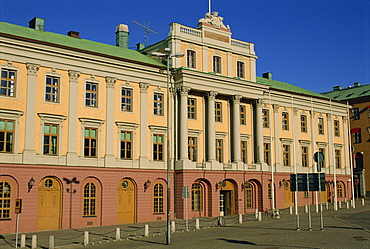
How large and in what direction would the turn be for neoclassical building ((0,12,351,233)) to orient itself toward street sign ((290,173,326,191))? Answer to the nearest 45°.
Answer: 0° — it already faces it

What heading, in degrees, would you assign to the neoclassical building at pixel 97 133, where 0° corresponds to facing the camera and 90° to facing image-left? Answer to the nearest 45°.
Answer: approximately 315°
